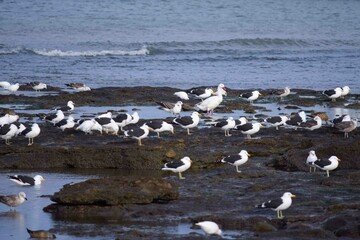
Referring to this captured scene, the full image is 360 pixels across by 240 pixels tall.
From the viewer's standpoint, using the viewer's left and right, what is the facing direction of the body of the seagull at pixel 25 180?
facing to the right of the viewer
